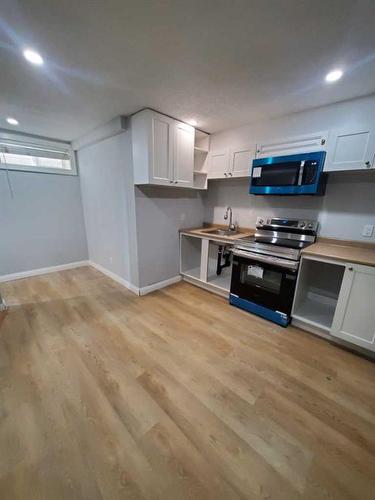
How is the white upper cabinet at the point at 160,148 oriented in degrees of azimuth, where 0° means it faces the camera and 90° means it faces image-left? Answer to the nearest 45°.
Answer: approximately 315°

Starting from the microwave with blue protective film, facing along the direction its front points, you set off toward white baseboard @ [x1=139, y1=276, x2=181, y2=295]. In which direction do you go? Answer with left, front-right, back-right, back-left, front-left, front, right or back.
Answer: front-right

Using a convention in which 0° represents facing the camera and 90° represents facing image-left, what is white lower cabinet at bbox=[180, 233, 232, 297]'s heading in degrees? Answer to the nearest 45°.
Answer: approximately 45°

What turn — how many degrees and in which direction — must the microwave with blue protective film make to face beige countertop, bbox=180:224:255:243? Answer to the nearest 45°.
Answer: approximately 45° to its right

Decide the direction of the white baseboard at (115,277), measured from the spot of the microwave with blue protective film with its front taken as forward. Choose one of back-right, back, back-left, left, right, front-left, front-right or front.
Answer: front-right
